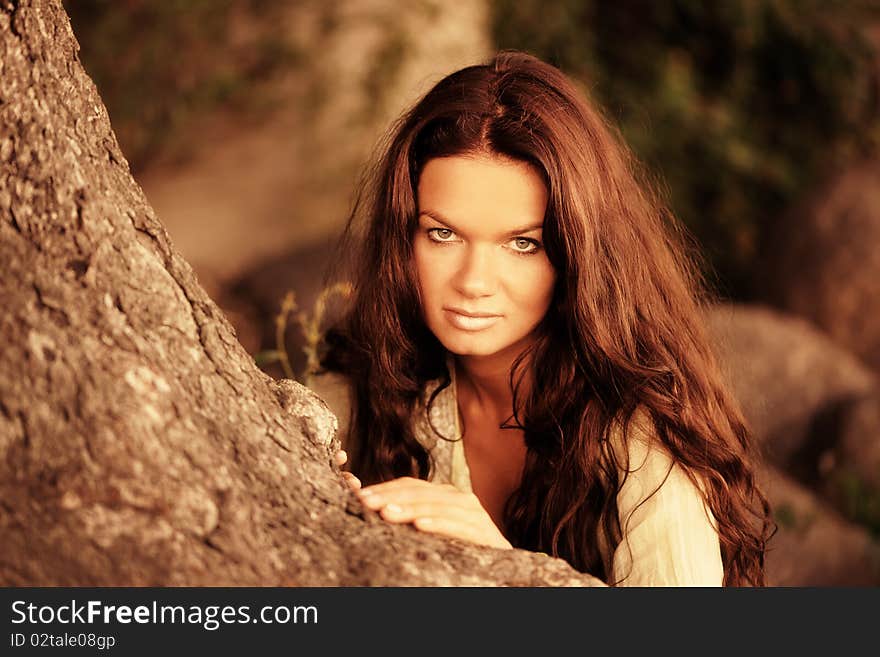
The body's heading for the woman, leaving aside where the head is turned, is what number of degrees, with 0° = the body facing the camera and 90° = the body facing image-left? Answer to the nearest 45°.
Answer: approximately 45°

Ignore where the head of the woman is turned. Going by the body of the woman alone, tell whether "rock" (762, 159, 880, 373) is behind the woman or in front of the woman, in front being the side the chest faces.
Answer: behind

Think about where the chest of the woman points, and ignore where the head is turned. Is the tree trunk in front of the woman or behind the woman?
in front

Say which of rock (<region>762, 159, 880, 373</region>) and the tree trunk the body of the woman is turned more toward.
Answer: the tree trunk
